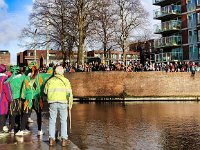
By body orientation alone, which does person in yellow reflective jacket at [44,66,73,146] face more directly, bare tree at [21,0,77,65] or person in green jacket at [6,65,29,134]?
the bare tree

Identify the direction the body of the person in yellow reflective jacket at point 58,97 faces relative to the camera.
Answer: away from the camera

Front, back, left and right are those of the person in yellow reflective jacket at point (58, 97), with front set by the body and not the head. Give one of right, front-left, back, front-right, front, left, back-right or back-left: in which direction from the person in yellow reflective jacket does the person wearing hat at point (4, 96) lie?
front-left

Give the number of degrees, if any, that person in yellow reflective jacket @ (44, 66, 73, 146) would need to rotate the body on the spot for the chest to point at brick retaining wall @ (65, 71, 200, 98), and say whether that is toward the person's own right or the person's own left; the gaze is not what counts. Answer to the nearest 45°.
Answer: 0° — they already face it

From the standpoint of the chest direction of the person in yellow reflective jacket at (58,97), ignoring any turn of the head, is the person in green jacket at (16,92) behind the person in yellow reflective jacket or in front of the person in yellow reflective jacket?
in front

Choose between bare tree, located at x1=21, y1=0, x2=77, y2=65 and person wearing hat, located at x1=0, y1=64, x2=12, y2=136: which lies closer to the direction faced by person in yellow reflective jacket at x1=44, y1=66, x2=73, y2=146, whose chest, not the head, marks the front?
the bare tree

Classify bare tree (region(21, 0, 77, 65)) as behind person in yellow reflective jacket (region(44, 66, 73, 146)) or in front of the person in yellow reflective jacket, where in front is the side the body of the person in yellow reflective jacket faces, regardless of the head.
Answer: in front

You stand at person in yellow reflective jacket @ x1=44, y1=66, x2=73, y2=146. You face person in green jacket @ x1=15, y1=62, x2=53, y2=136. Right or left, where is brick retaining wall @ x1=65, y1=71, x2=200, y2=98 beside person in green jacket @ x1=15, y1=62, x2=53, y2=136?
right

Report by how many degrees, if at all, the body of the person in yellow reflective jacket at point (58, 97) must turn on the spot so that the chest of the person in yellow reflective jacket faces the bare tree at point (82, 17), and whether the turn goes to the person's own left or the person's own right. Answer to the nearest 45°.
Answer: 0° — they already face it
